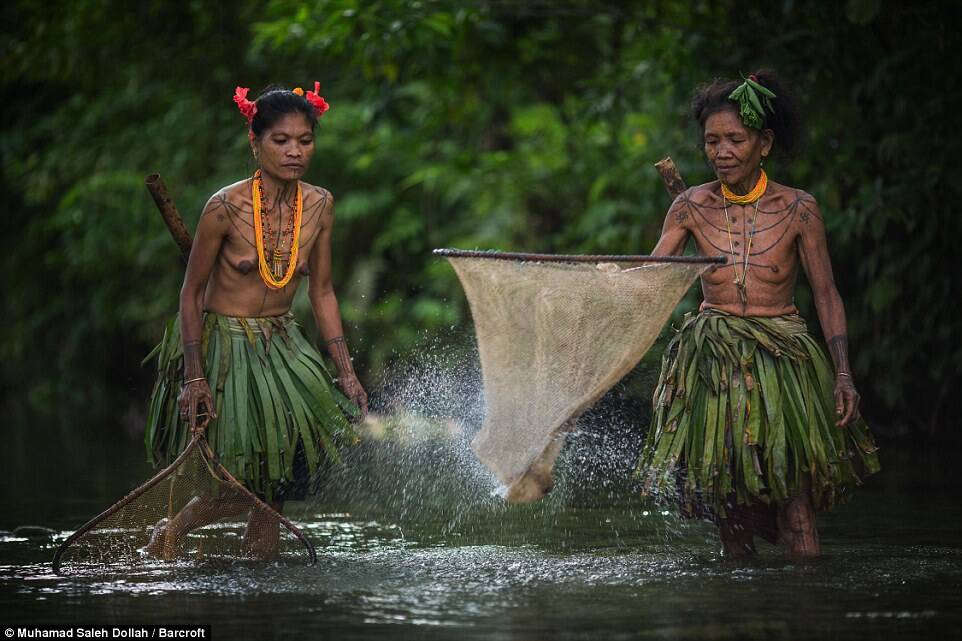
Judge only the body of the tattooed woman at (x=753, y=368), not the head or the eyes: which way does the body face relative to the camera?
toward the camera

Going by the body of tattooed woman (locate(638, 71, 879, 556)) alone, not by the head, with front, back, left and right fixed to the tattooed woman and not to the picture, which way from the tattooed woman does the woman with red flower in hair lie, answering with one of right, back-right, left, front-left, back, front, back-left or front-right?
right

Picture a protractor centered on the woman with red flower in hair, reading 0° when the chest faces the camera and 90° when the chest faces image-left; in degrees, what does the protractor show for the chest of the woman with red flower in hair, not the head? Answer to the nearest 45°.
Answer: approximately 315°

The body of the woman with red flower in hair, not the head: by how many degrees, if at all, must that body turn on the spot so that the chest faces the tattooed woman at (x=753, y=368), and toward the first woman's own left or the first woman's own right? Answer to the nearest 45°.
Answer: approximately 45° to the first woman's own left

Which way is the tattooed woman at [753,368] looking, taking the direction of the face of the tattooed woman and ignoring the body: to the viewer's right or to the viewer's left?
to the viewer's left

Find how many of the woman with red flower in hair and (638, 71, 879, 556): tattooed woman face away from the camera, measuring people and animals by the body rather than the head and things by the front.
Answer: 0
